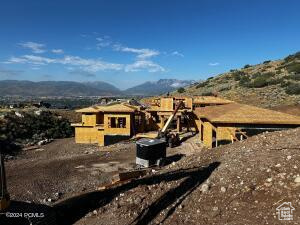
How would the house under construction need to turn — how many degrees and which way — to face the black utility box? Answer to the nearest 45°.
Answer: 0° — it already faces it

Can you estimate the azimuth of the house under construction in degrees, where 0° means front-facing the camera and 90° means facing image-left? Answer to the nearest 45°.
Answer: approximately 0°
